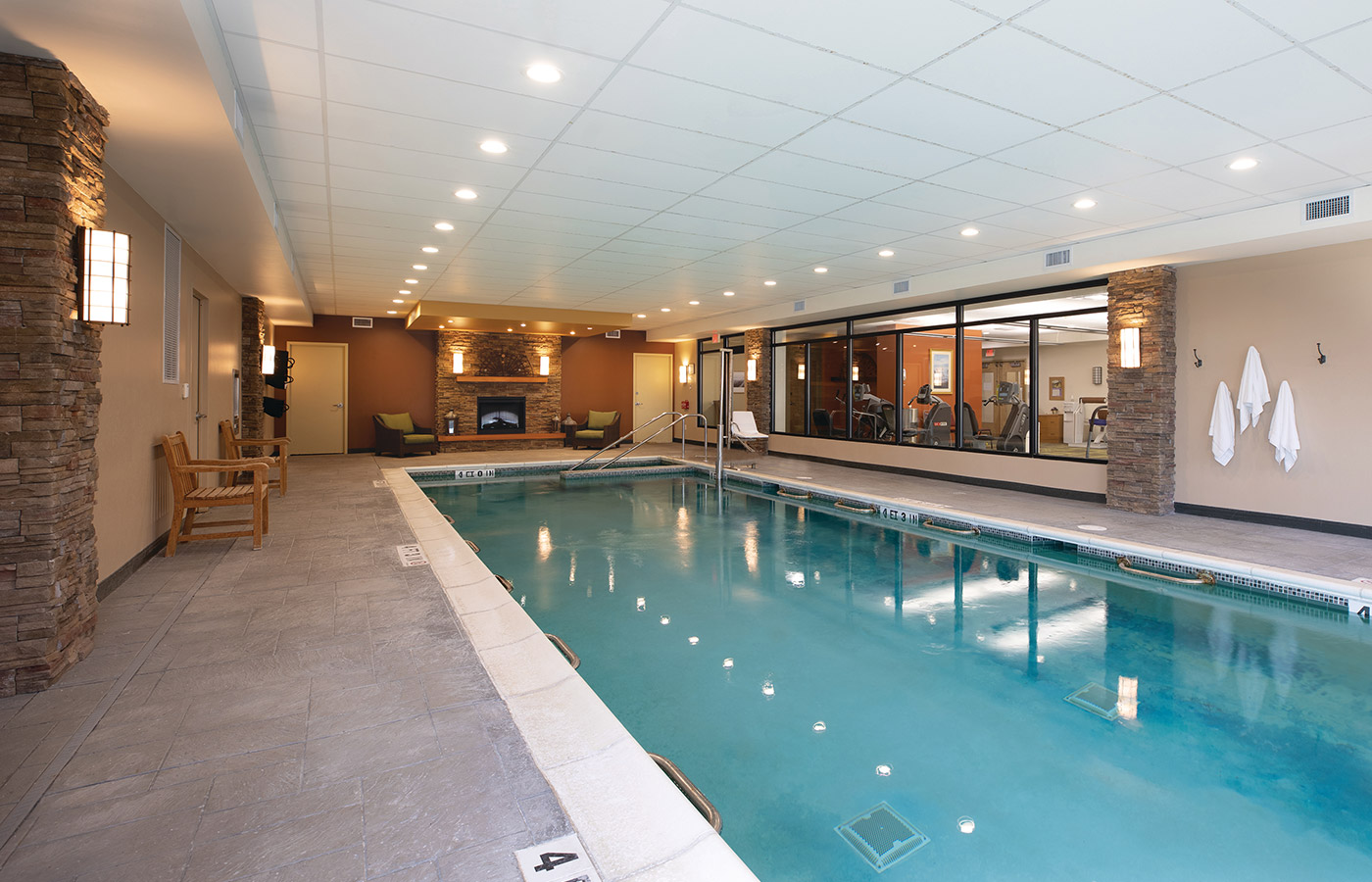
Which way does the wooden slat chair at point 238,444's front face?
to the viewer's right

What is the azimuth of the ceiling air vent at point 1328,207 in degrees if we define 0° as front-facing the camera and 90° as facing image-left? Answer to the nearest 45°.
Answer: approximately 45°

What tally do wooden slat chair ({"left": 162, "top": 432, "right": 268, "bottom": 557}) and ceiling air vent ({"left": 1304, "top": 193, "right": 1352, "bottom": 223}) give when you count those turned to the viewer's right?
1

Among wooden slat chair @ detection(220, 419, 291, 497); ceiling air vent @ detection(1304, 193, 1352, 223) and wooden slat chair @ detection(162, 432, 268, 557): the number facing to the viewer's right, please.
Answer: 2

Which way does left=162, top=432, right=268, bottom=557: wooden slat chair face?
to the viewer's right

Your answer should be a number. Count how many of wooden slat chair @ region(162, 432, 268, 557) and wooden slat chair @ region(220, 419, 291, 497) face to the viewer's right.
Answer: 2
